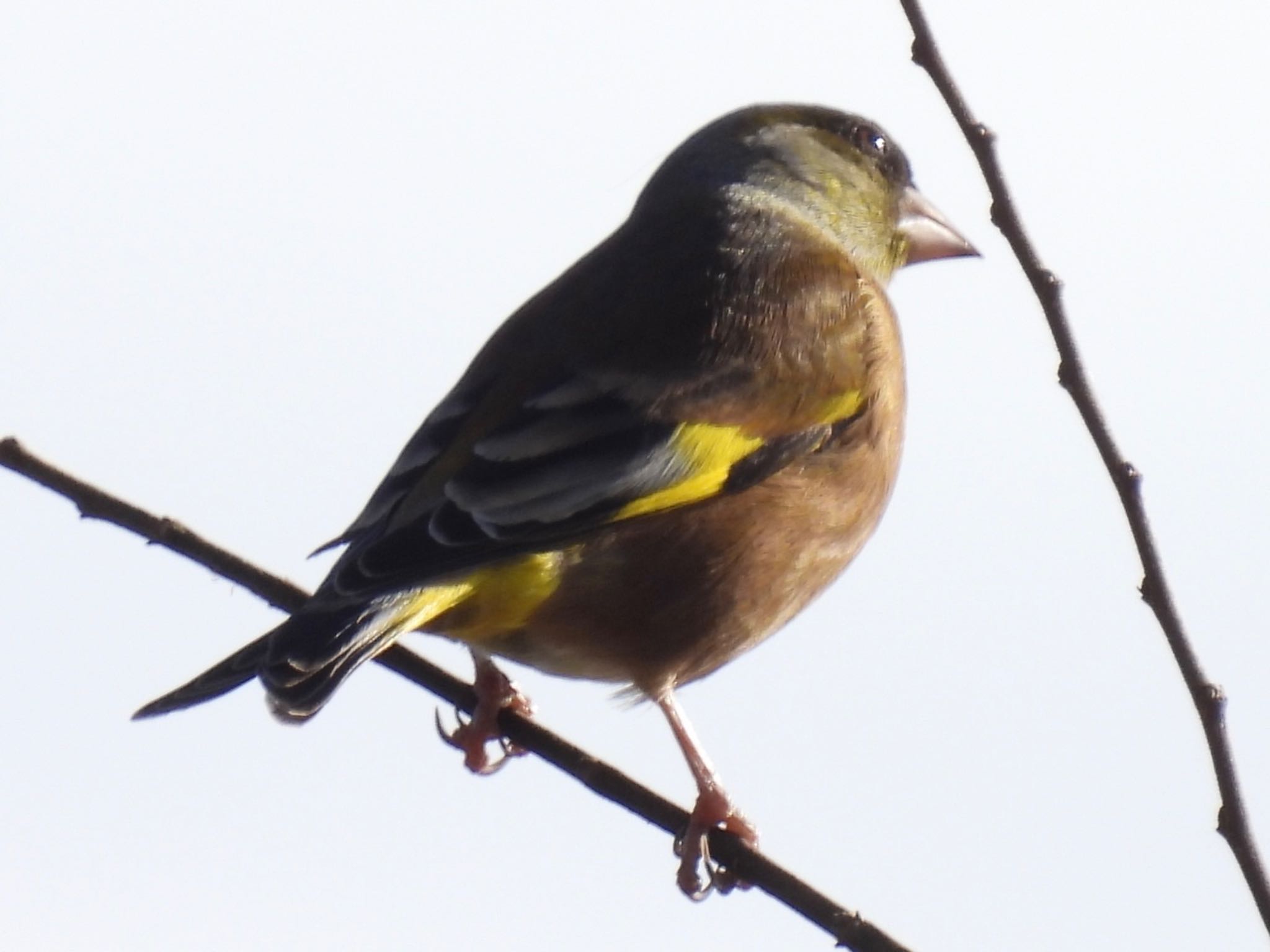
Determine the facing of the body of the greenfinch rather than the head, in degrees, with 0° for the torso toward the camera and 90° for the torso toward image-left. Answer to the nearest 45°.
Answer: approximately 270°
